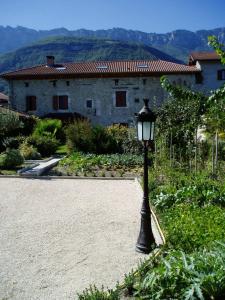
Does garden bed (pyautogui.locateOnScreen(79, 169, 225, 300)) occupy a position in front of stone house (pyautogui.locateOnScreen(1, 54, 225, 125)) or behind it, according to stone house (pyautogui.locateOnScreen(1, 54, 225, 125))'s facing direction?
in front

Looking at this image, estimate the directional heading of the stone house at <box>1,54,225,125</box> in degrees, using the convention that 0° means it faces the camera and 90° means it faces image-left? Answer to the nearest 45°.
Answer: approximately 0°

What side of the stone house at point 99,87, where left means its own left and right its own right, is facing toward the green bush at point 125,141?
front

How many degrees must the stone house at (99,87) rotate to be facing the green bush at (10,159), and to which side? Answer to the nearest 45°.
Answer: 0° — it already faces it

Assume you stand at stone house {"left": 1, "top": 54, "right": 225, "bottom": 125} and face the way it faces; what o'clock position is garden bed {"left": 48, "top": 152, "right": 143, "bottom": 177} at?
The garden bed is roughly at 12 o'clock from the stone house.

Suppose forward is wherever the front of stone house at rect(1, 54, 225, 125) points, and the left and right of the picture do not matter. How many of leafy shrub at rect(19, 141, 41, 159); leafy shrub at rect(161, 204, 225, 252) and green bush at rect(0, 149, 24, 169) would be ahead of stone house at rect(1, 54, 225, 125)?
3

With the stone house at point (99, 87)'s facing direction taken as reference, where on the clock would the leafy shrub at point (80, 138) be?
The leafy shrub is roughly at 12 o'clock from the stone house.

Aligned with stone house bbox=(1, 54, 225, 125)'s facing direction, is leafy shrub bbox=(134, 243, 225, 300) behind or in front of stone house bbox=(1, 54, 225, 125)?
in front

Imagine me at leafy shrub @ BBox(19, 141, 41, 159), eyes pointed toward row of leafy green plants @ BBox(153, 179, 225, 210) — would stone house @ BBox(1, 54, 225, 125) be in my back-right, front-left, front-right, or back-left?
back-left

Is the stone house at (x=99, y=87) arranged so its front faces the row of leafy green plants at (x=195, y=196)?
yes

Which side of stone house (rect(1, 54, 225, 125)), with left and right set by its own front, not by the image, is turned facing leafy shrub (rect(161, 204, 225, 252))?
front
